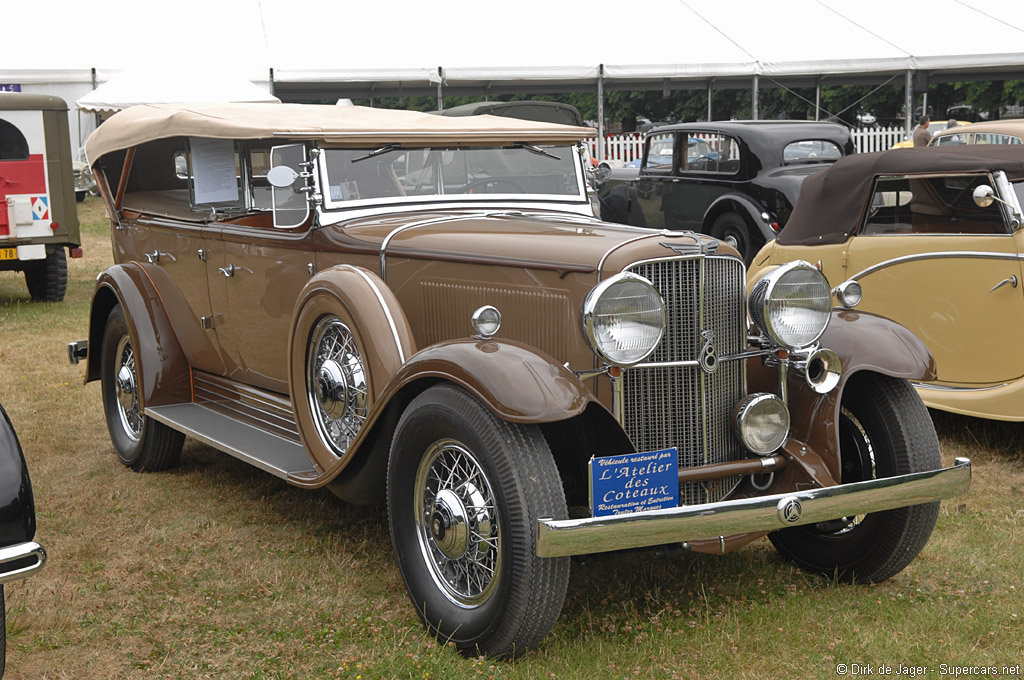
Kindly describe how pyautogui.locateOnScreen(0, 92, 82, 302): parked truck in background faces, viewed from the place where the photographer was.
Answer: facing away from the viewer

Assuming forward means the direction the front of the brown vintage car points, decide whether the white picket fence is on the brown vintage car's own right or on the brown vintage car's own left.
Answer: on the brown vintage car's own left

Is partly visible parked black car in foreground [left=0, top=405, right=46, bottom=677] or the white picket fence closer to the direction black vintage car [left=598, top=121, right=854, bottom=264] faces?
the white picket fence

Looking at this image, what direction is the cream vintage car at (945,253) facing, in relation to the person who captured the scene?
facing the viewer and to the right of the viewer

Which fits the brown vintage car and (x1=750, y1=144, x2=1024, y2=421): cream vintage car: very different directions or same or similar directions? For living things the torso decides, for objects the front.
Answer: same or similar directions

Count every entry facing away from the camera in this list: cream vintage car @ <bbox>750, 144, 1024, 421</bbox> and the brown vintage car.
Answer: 0

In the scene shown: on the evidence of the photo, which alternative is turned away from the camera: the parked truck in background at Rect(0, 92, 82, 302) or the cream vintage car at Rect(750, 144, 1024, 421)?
the parked truck in background

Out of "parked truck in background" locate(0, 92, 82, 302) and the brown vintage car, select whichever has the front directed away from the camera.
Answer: the parked truck in background

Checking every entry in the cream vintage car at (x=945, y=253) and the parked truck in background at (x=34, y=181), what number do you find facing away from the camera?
1
